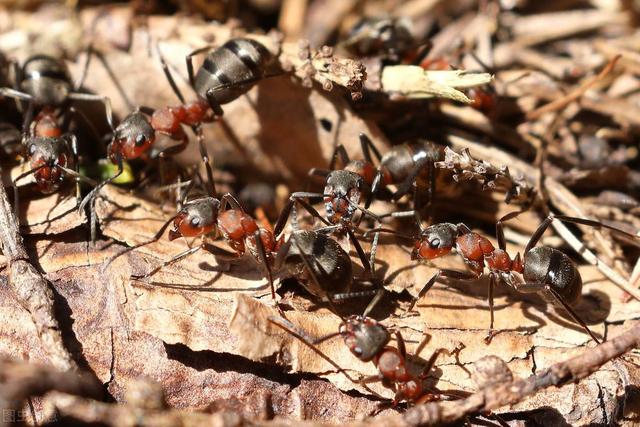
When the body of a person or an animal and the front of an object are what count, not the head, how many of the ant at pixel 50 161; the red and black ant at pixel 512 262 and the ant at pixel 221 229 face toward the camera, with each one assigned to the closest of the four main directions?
1

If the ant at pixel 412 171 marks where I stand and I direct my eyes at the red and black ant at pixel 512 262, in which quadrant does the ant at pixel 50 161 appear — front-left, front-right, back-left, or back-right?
back-right

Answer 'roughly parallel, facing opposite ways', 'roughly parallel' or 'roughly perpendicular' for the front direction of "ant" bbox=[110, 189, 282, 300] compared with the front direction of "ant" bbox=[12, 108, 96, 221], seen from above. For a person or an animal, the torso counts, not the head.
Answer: roughly perpendicular

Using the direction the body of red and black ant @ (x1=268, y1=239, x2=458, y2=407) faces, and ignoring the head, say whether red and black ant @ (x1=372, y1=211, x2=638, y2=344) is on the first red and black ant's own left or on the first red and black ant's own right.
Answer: on the first red and black ant's own right

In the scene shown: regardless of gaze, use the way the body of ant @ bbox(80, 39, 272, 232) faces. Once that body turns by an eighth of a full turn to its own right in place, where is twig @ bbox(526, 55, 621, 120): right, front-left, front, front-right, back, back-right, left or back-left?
back

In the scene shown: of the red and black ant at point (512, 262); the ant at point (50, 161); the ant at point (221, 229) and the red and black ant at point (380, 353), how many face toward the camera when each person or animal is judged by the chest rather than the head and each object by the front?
1

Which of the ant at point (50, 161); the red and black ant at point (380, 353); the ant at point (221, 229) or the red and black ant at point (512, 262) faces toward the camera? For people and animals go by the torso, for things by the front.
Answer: the ant at point (50, 161)

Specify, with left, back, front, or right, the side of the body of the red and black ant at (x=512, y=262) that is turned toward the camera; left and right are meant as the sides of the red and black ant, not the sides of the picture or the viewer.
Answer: left

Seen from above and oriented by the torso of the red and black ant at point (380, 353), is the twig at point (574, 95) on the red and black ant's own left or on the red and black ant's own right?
on the red and black ant's own right
